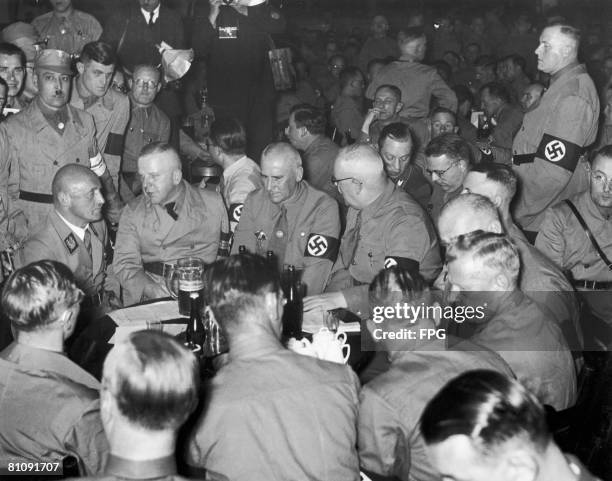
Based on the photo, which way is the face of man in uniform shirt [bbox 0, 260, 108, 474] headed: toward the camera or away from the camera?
away from the camera

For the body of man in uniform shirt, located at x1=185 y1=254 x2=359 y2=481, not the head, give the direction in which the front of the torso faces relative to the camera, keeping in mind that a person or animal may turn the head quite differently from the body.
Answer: away from the camera

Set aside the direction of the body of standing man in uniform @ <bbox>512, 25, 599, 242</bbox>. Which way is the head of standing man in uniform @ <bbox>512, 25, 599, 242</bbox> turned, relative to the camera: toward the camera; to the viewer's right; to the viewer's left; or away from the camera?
to the viewer's left

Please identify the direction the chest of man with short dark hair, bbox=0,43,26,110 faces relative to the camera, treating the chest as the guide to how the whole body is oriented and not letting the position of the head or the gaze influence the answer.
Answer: toward the camera

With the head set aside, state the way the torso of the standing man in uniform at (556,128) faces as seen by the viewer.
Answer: to the viewer's left

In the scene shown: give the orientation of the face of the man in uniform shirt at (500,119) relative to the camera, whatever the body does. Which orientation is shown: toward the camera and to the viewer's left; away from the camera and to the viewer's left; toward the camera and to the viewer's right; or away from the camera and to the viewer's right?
toward the camera and to the viewer's left

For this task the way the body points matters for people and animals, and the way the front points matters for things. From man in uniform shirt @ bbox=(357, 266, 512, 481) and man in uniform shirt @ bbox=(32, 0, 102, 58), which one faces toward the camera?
man in uniform shirt @ bbox=(32, 0, 102, 58)

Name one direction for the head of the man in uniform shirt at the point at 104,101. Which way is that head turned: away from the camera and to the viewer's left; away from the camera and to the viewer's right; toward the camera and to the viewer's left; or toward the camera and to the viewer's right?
toward the camera and to the viewer's right

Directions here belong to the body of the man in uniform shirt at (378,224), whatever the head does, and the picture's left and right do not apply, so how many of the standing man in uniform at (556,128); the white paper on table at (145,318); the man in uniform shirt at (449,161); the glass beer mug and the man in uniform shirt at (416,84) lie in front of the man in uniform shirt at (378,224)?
2

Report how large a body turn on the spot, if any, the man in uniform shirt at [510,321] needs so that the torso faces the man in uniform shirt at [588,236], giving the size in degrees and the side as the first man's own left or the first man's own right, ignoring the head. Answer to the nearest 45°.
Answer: approximately 90° to the first man's own right

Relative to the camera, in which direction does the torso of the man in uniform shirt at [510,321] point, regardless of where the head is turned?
to the viewer's left

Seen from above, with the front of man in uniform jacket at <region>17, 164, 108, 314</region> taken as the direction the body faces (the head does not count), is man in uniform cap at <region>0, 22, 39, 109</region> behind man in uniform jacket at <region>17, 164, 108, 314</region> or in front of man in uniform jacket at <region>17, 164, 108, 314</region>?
behind

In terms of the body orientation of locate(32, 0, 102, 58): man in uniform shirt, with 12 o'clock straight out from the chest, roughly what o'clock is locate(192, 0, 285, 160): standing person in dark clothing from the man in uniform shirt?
The standing person in dark clothing is roughly at 10 o'clock from the man in uniform shirt.

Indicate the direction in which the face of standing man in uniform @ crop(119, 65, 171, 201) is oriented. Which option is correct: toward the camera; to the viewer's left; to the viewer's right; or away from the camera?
toward the camera
